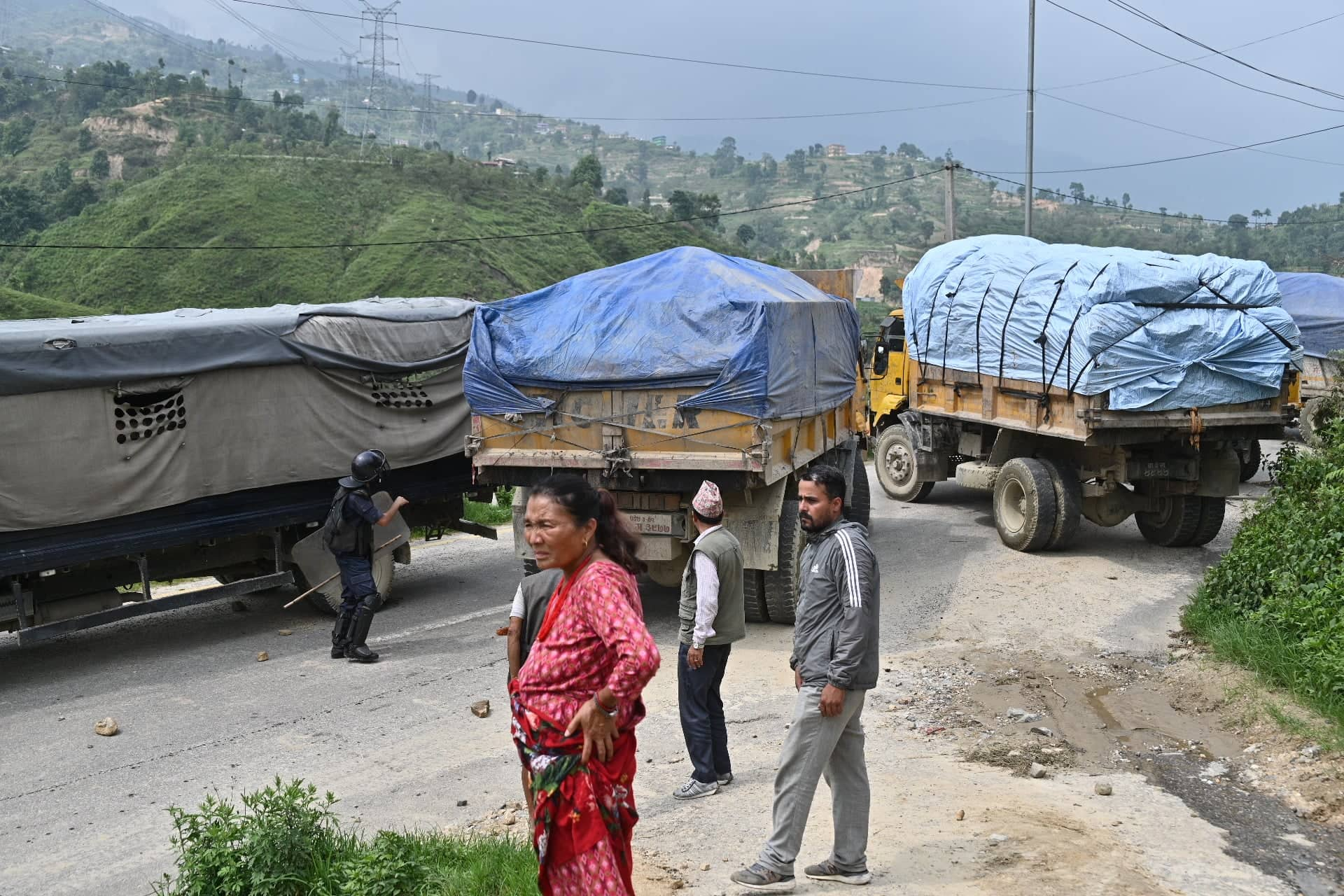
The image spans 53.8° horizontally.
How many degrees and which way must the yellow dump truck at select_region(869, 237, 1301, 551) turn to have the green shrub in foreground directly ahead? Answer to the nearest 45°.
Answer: approximately 135° to its left

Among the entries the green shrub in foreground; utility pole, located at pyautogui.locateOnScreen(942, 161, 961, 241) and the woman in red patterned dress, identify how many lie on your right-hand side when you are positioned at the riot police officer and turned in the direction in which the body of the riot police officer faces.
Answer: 2

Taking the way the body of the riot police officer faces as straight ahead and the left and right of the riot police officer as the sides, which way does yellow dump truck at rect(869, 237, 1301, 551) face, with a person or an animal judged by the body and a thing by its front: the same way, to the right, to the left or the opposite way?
to the left

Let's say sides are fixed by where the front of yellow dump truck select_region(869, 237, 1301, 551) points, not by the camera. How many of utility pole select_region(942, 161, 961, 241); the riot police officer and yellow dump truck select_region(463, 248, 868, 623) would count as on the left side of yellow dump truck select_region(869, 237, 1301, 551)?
2

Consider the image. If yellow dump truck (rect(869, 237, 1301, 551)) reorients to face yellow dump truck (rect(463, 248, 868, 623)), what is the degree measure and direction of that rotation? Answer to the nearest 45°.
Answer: approximately 90° to its left

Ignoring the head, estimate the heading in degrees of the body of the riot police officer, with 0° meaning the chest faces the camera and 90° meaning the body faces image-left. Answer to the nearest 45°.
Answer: approximately 270°

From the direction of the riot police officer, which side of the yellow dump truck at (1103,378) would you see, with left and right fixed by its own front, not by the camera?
left

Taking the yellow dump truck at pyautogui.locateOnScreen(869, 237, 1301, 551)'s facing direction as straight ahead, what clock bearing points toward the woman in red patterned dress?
The woman in red patterned dress is roughly at 8 o'clock from the yellow dump truck.

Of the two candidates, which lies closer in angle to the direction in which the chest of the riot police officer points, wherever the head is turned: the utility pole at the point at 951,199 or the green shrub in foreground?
the utility pole

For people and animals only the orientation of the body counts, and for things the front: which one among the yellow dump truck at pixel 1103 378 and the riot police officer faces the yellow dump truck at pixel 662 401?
the riot police officer
